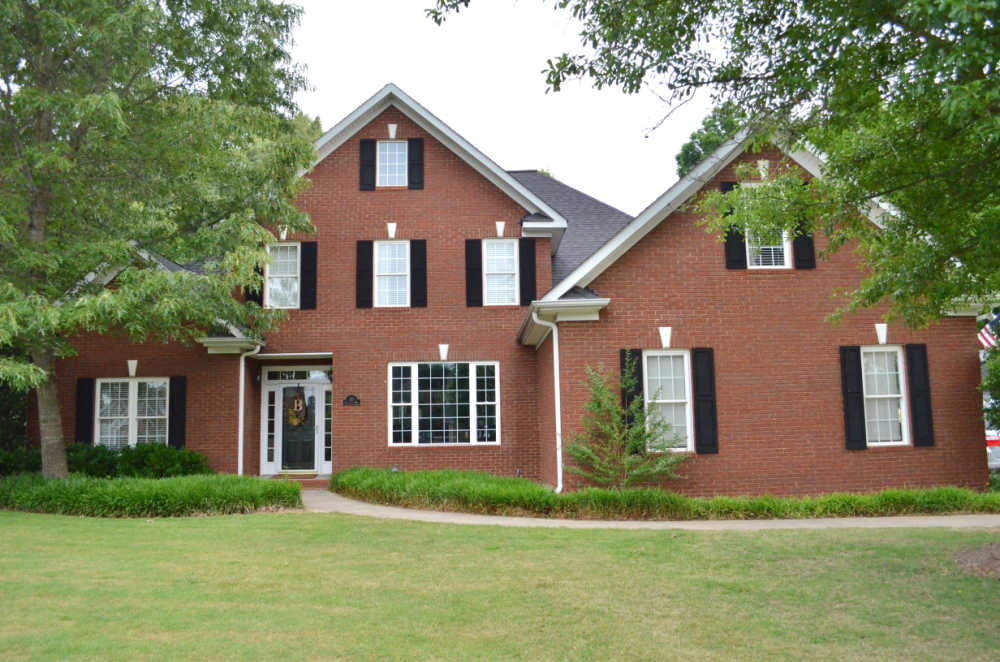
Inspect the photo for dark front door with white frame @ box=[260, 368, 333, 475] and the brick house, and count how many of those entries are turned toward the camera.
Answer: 2

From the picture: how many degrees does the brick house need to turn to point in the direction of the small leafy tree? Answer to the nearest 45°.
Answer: approximately 45° to its left

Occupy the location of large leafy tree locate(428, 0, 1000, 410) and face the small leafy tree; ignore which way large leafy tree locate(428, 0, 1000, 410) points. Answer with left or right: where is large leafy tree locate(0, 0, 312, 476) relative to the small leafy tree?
left

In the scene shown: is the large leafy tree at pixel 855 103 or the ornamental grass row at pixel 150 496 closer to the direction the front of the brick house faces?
the large leafy tree

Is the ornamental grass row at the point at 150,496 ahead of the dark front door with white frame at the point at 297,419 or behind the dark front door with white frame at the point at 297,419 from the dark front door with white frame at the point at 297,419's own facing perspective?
ahead

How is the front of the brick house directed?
toward the camera

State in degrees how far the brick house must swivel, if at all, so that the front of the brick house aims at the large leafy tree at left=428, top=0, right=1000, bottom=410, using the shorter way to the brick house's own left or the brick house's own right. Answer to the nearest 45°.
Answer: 0° — it already faces it

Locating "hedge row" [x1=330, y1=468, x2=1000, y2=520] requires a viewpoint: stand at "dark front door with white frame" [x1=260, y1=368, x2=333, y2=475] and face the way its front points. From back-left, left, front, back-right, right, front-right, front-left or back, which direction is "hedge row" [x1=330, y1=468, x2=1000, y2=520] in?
front-left

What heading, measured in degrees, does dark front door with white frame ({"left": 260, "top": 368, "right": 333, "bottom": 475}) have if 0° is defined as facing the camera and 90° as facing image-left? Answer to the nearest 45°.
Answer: approximately 0°
